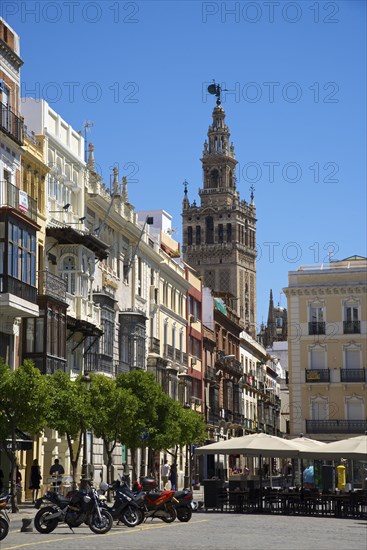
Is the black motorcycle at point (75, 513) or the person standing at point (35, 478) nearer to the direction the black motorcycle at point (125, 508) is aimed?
the black motorcycle

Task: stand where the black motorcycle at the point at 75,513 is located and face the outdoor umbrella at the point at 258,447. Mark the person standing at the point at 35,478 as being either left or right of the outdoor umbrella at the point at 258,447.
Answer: left

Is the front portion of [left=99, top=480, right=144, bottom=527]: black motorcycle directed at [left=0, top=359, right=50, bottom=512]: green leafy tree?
no

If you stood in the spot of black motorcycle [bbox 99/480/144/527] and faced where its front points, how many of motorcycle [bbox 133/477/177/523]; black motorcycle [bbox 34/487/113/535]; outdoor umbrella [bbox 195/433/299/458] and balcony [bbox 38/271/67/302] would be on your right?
1

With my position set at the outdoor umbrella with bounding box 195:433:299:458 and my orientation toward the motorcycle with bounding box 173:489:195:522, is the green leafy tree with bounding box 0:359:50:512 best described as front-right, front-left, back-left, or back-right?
front-right

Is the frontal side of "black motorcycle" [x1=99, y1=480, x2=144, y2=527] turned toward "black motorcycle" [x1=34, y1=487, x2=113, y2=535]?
no

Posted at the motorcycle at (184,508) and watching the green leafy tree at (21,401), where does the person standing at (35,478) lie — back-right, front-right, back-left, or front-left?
front-right

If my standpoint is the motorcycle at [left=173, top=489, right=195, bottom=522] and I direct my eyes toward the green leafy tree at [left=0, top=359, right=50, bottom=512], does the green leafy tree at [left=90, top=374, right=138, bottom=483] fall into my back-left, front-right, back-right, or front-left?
front-right

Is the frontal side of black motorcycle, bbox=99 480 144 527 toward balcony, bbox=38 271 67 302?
no
